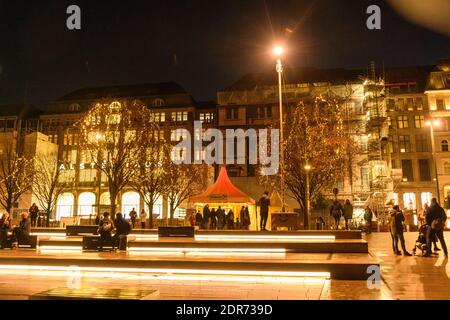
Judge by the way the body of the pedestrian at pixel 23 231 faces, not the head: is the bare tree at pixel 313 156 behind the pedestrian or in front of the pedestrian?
behind

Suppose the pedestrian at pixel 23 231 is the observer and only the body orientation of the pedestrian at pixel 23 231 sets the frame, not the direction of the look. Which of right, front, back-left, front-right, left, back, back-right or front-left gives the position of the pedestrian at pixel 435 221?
back-left

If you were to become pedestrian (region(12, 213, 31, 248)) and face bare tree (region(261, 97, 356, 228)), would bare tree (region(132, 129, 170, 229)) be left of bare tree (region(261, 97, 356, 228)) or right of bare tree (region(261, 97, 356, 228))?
left

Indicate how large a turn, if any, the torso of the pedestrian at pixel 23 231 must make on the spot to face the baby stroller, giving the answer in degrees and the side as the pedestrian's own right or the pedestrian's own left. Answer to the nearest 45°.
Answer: approximately 135° to the pedestrian's own left

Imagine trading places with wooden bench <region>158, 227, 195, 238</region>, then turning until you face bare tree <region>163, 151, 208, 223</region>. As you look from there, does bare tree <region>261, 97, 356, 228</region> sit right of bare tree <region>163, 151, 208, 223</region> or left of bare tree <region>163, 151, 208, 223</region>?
right

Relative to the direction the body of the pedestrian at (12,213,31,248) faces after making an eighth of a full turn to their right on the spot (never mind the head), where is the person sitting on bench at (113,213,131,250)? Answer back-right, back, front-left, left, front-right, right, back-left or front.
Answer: back
